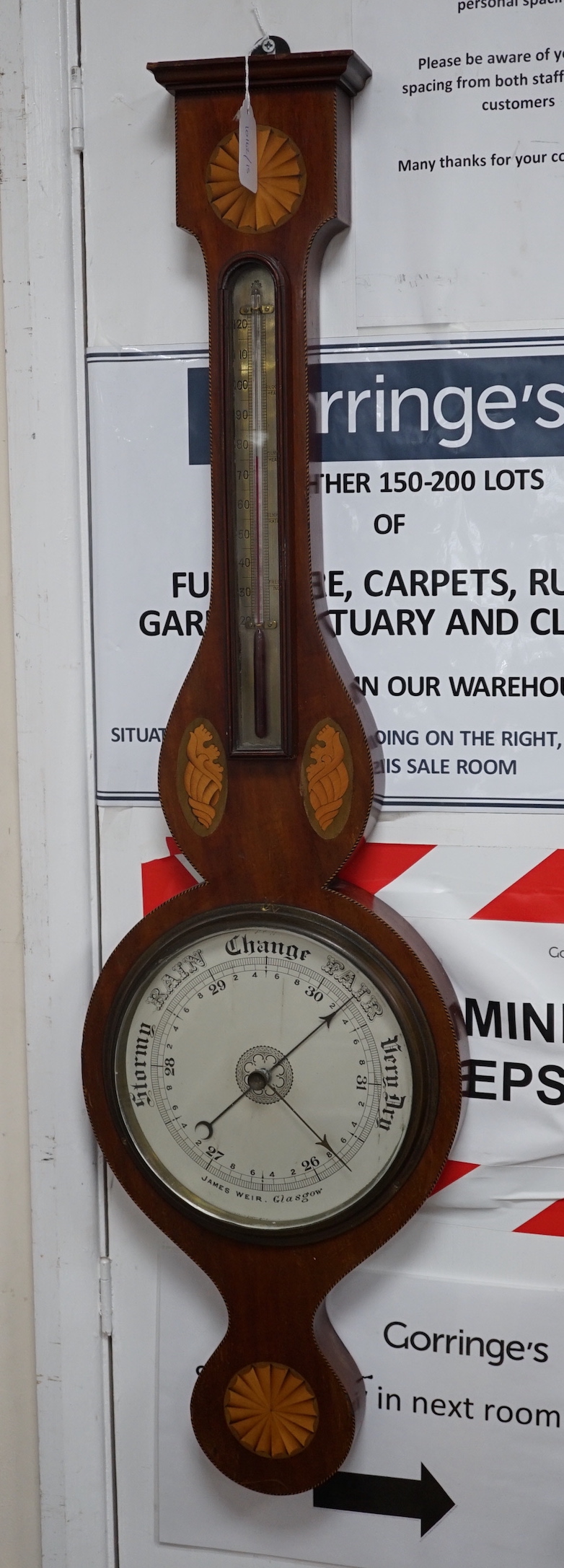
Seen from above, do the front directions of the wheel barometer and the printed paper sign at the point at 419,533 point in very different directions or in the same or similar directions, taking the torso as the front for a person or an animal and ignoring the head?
same or similar directions

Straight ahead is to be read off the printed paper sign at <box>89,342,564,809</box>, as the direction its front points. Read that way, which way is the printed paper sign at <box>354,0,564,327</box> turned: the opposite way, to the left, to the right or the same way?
the same way

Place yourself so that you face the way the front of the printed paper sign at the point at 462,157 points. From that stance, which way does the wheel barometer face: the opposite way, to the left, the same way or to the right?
the same way

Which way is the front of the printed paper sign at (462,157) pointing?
toward the camera

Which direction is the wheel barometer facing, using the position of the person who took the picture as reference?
facing the viewer

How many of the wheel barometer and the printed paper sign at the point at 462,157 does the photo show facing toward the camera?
2
